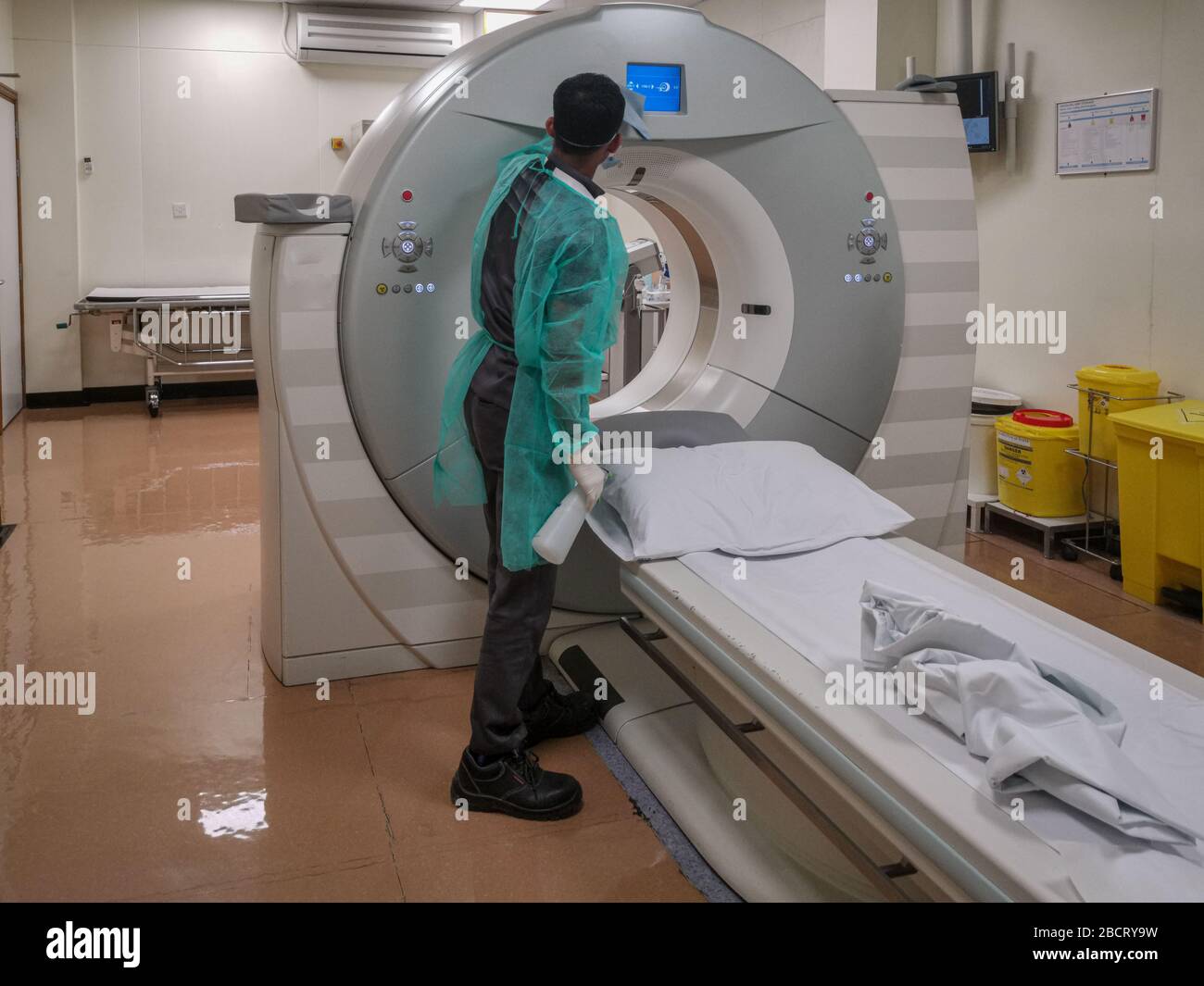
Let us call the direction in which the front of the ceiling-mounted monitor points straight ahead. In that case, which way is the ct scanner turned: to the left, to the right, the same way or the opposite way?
to the left

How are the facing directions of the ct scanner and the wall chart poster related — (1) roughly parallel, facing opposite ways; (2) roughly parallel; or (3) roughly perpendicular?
roughly perpendicular

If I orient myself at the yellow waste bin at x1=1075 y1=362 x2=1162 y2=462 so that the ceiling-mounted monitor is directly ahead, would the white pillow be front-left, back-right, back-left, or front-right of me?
back-left

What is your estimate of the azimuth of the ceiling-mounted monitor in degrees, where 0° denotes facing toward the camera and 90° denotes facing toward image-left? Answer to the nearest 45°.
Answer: approximately 45°

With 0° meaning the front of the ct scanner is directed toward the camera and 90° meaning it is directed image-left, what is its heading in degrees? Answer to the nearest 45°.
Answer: approximately 315°

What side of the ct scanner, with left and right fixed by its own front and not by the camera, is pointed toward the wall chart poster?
left

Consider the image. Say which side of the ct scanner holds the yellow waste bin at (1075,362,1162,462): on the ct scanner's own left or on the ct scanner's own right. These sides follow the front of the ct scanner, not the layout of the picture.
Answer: on the ct scanner's own left

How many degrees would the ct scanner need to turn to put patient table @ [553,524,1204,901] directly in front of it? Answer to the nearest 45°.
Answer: approximately 45° to its right
